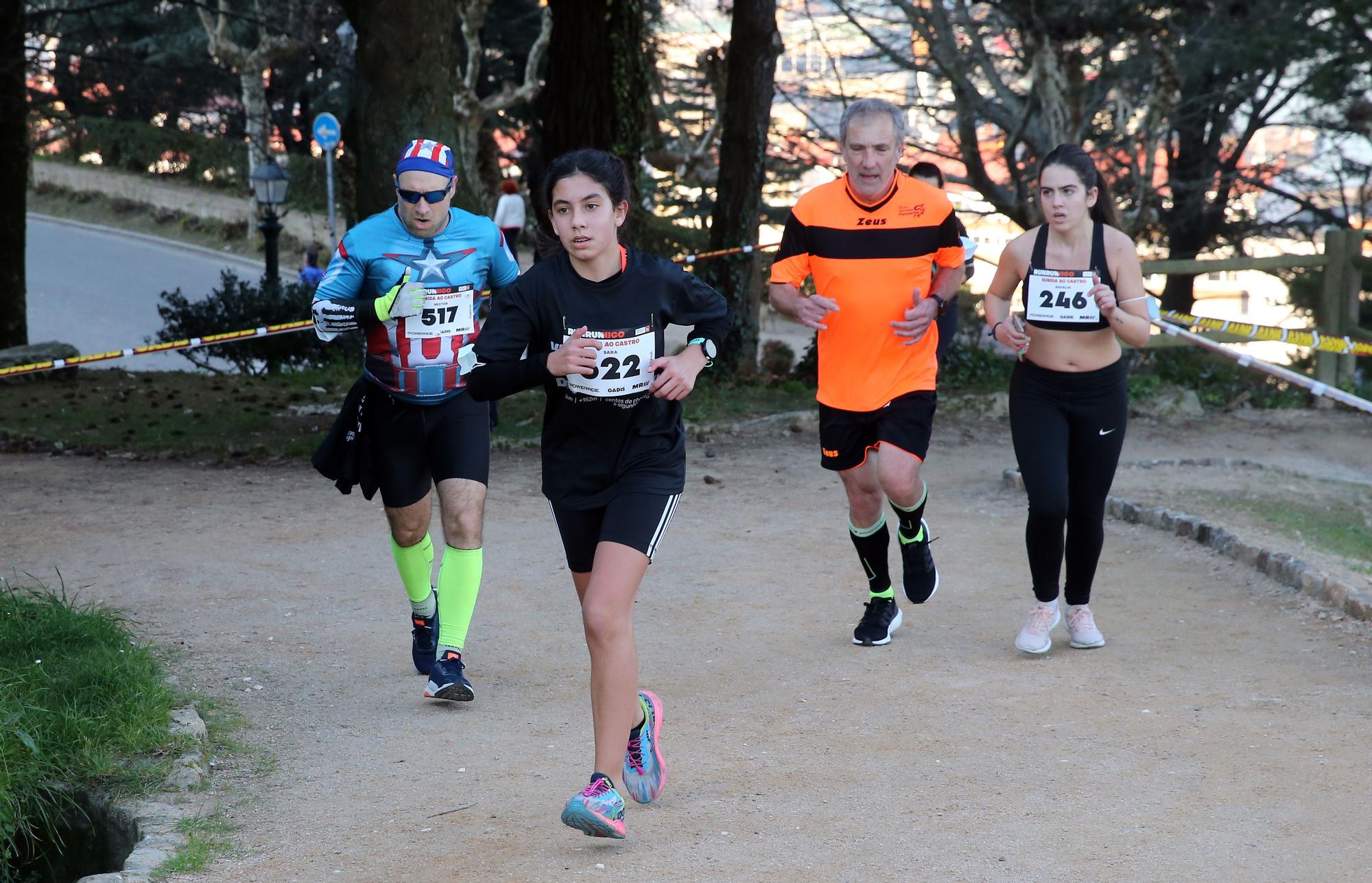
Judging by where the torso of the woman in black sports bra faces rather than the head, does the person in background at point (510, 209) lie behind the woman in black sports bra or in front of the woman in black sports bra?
behind

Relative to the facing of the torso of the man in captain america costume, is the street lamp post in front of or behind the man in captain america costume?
behind

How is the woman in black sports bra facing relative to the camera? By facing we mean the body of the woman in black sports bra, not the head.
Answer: toward the camera

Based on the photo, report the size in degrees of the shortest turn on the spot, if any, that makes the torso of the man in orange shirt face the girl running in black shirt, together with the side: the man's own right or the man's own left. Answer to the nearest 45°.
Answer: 0° — they already face them

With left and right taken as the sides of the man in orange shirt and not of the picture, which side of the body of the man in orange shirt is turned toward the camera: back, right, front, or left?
front

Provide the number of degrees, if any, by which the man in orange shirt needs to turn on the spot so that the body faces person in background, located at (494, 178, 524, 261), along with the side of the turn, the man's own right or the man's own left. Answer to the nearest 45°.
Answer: approximately 180°

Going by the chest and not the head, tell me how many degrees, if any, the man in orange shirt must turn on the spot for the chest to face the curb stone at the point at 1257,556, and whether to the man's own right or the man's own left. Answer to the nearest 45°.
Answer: approximately 135° to the man's own left

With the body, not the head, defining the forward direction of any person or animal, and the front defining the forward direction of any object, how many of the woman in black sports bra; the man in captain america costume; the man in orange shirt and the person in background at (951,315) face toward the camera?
4

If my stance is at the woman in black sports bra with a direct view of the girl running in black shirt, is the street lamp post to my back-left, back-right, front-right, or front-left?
back-right

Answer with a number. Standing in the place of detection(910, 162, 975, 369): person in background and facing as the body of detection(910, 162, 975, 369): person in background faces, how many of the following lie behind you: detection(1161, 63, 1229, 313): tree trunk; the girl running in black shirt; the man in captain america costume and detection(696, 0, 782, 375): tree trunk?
2

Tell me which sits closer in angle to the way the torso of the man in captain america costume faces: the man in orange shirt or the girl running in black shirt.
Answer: the girl running in black shirt

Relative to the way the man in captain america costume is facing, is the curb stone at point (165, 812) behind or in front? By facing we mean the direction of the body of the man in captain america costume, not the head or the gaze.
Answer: in front

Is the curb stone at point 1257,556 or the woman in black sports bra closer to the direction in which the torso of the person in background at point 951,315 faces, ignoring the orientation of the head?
the woman in black sports bra

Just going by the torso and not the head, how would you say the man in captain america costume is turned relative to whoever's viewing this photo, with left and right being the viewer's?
facing the viewer

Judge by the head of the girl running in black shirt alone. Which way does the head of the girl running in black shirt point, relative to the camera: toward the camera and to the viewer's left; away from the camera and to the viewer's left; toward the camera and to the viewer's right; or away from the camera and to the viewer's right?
toward the camera and to the viewer's left

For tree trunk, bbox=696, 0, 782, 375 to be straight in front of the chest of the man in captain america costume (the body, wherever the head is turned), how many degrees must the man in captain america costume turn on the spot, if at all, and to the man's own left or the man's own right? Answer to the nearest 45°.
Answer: approximately 180°
